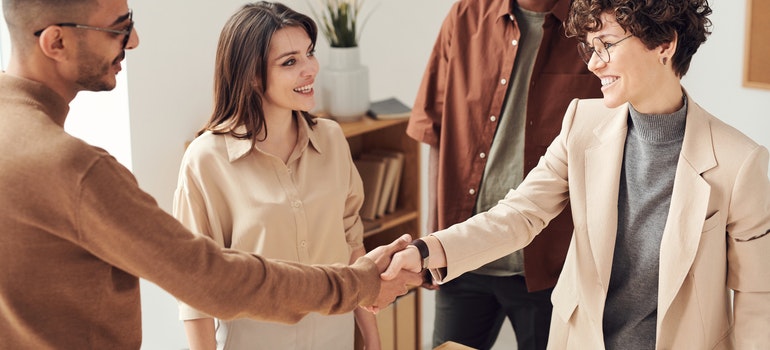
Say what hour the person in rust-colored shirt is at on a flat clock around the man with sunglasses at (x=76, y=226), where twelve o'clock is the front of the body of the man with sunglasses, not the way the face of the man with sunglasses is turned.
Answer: The person in rust-colored shirt is roughly at 12 o'clock from the man with sunglasses.

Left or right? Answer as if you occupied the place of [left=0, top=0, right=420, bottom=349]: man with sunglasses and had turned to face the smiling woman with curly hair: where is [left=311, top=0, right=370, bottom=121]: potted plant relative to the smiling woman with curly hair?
left

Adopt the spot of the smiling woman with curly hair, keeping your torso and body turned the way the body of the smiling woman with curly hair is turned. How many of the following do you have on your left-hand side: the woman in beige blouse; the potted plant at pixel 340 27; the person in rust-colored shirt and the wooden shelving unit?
0

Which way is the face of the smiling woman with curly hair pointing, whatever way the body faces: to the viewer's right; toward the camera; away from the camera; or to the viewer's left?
to the viewer's left

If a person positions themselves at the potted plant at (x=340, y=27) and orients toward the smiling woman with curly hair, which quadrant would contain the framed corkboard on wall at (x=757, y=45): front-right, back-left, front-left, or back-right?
front-left

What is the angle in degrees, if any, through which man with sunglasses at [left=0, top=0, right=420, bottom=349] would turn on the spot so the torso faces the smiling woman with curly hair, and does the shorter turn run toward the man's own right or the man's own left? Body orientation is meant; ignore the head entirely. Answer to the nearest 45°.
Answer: approximately 45° to the man's own right

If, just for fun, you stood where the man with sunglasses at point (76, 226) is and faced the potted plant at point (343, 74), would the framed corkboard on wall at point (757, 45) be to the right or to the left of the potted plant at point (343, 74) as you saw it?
right

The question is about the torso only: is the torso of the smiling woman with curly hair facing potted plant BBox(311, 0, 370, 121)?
no

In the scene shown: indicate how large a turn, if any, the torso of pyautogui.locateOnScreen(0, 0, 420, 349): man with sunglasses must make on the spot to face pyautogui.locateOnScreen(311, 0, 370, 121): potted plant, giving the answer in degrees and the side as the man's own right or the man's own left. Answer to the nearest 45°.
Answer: approximately 45° to the man's own left

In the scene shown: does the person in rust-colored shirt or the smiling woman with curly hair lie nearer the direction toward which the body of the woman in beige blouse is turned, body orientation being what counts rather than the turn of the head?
the smiling woman with curly hair

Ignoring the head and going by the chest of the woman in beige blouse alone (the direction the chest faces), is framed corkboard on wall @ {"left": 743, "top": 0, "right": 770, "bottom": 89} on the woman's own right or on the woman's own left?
on the woman's own left

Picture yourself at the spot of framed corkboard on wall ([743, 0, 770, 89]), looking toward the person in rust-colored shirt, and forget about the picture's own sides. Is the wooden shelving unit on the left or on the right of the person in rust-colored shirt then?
right

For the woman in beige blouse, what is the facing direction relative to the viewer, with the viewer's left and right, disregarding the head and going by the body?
facing the viewer and to the right of the viewer

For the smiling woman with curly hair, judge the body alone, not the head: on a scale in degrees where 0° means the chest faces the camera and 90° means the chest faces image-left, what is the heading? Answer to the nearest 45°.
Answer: approximately 45°

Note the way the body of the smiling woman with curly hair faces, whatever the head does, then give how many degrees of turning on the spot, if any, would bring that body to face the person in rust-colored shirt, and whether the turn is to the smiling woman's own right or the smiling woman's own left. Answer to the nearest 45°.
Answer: approximately 90° to the smiling woman's own right

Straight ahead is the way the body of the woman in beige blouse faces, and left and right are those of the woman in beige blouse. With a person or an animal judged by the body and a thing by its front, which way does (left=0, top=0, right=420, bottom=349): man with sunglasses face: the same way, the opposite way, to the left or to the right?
to the left

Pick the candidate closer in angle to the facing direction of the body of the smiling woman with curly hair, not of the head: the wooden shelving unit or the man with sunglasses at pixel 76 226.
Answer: the man with sunglasses

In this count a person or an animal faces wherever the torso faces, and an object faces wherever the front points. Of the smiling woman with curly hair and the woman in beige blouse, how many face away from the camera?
0

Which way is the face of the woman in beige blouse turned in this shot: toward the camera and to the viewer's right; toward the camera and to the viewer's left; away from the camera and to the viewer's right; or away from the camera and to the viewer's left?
toward the camera and to the viewer's right

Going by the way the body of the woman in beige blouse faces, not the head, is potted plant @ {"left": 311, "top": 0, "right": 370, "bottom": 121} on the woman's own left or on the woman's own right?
on the woman's own left

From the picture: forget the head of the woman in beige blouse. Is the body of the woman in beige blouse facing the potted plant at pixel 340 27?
no

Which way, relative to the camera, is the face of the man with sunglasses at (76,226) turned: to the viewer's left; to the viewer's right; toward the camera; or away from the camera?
to the viewer's right

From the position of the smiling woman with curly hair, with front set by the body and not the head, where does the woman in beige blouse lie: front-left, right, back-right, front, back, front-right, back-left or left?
front-right

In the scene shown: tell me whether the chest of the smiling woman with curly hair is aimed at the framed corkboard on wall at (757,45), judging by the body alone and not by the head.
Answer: no

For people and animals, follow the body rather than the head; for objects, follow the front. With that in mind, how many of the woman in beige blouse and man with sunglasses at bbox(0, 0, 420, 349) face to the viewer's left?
0
